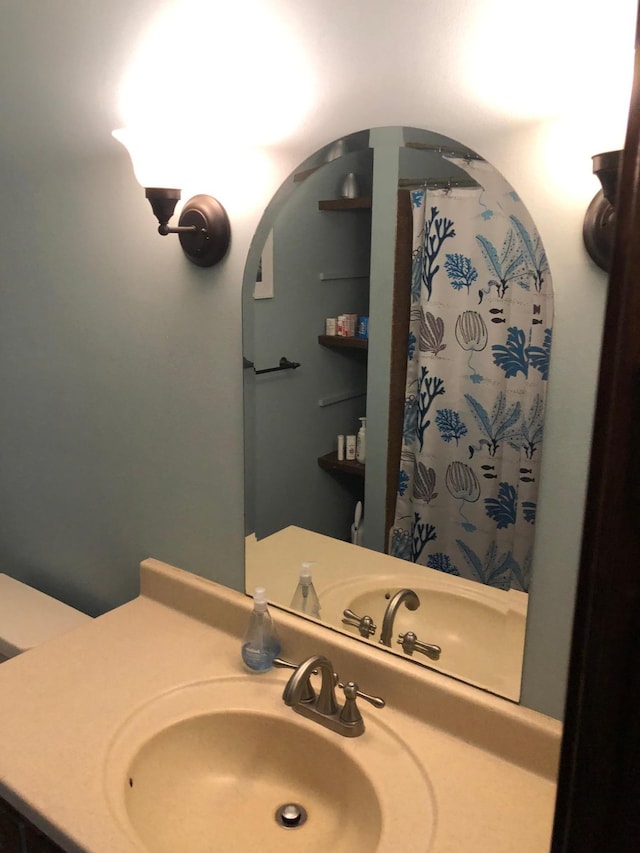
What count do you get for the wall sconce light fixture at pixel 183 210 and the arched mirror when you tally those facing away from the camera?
0

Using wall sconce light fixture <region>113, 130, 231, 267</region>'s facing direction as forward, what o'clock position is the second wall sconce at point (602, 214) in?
The second wall sconce is roughly at 9 o'clock from the wall sconce light fixture.

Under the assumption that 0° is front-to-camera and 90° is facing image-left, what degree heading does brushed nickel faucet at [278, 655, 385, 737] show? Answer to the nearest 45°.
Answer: approximately 45°

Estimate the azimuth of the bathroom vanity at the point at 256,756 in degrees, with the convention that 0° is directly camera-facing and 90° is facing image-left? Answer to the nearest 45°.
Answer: approximately 45°

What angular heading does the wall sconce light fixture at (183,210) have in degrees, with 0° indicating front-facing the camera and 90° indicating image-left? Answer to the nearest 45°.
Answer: approximately 45°
